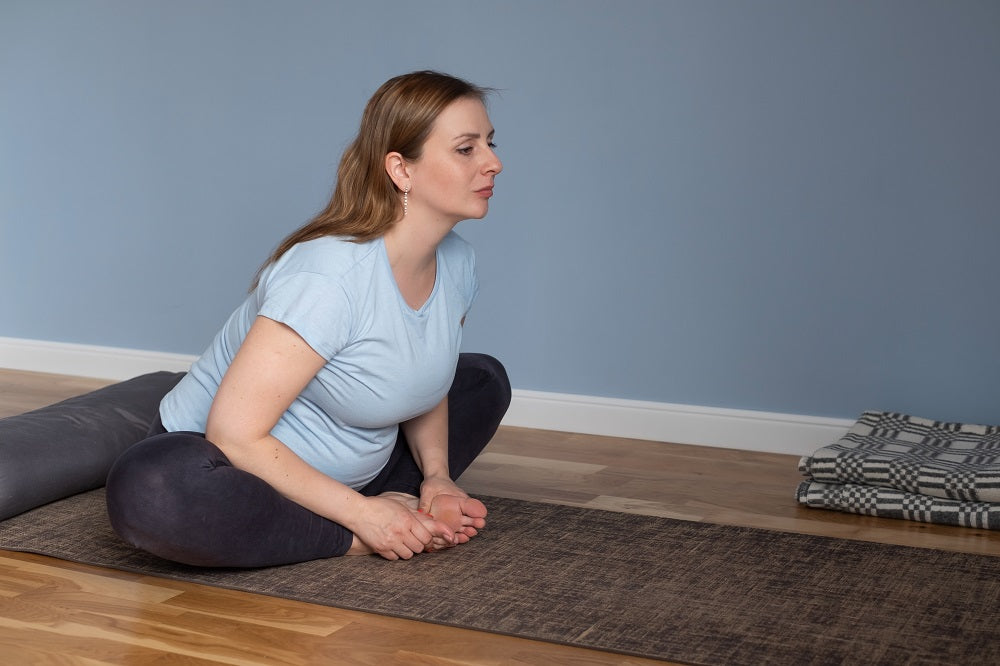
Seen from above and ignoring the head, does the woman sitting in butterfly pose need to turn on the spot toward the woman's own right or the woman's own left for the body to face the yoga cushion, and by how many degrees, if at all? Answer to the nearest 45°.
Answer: approximately 180°

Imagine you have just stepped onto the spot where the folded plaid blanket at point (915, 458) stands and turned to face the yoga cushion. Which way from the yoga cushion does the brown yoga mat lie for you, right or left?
left

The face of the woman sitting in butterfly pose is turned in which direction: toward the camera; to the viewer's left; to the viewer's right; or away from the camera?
to the viewer's right

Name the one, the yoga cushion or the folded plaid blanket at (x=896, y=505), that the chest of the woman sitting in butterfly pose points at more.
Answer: the folded plaid blanket

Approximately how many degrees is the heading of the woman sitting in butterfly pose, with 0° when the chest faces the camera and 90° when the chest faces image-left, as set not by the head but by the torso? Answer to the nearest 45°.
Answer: approximately 315°

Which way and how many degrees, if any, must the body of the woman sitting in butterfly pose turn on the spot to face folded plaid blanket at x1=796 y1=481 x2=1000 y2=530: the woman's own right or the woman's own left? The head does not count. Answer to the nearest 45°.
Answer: approximately 45° to the woman's own left

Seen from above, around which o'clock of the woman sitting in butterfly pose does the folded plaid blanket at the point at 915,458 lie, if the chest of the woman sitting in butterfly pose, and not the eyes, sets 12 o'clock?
The folded plaid blanket is roughly at 10 o'clock from the woman sitting in butterfly pose.
